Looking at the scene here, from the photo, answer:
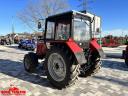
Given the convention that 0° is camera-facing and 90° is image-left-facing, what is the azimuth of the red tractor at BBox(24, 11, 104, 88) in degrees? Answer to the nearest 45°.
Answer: approximately 135°

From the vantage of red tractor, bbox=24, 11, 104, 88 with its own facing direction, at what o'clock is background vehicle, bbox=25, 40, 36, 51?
The background vehicle is roughly at 1 o'clock from the red tractor.
